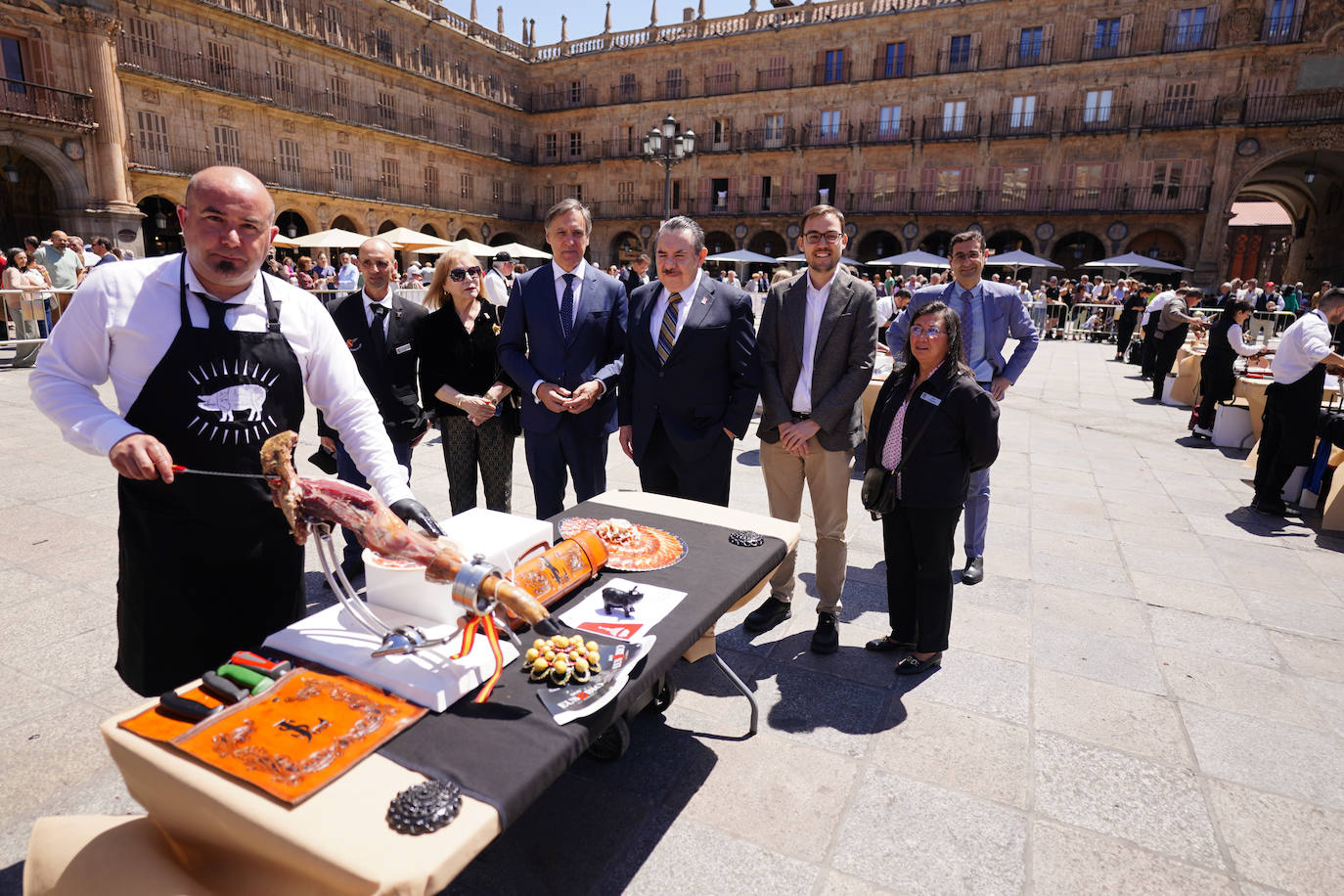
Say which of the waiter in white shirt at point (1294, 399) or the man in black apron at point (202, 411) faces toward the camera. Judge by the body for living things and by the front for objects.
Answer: the man in black apron

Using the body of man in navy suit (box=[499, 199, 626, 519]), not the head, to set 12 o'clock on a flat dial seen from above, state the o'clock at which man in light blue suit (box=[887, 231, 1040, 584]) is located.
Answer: The man in light blue suit is roughly at 9 o'clock from the man in navy suit.

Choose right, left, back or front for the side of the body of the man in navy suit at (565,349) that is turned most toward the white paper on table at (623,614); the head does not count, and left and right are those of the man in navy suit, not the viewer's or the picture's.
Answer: front

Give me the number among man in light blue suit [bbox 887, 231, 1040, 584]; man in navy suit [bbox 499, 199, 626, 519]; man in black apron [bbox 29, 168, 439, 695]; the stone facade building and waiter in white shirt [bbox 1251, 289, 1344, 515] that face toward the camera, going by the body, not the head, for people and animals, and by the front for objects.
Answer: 4

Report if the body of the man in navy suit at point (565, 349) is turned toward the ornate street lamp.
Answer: no

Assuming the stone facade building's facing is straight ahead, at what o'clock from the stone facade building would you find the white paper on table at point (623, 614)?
The white paper on table is roughly at 12 o'clock from the stone facade building.

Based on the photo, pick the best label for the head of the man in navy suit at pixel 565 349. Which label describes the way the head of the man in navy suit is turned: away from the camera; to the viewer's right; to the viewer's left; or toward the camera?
toward the camera

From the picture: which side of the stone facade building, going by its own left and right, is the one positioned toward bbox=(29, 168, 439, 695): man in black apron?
front

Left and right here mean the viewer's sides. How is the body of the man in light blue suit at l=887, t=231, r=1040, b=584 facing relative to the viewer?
facing the viewer

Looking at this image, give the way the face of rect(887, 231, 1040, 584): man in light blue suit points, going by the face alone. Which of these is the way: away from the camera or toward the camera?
toward the camera

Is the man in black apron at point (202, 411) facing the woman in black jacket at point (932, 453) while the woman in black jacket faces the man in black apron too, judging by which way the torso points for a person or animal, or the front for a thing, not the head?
no

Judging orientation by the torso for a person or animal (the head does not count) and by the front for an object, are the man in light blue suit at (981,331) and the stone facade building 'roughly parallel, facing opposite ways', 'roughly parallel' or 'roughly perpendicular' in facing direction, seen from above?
roughly parallel

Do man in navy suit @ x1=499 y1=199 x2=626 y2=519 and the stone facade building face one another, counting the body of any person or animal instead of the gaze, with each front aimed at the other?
no

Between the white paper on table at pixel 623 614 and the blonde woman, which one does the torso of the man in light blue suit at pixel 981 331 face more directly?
the white paper on table

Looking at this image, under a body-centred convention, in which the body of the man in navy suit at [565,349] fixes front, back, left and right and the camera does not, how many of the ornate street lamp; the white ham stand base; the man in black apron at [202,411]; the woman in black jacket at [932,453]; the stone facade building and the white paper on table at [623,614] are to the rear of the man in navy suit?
2

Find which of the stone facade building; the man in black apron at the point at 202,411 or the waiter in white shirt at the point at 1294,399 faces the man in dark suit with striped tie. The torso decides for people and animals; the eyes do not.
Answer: the stone facade building

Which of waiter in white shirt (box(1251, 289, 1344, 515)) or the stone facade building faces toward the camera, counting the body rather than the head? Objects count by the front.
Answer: the stone facade building

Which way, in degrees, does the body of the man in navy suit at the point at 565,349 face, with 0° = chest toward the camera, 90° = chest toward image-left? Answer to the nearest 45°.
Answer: approximately 0°

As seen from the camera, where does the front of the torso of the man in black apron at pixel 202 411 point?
toward the camera
